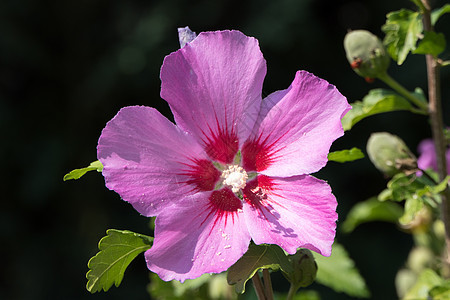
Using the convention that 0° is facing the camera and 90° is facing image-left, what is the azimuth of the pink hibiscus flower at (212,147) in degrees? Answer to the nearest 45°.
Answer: approximately 0°

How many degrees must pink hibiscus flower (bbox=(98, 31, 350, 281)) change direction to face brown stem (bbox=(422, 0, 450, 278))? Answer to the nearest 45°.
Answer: approximately 135° to its left

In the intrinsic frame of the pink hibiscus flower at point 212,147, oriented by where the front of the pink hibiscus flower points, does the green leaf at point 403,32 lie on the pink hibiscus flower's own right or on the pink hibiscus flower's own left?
on the pink hibiscus flower's own left
